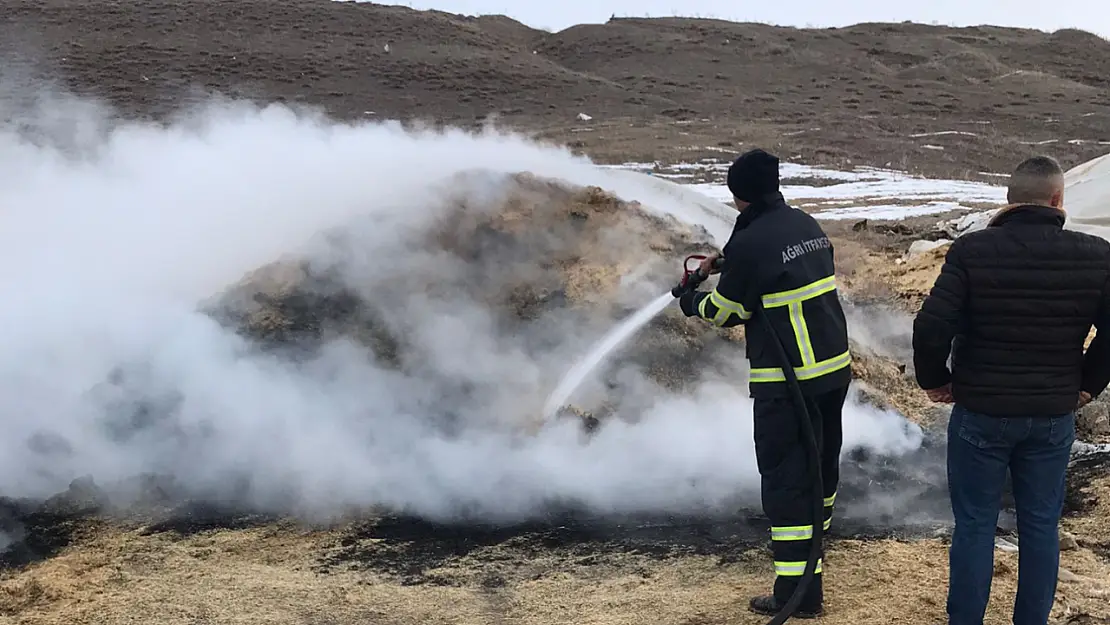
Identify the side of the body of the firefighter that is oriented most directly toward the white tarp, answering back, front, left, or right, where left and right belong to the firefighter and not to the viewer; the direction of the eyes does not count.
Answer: right

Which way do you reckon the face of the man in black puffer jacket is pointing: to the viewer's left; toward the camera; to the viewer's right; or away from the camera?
away from the camera

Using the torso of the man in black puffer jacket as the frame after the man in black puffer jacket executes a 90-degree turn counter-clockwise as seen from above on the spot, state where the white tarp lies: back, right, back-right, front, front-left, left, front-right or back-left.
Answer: right

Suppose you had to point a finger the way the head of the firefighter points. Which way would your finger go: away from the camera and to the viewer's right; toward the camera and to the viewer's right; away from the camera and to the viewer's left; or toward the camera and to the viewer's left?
away from the camera and to the viewer's left

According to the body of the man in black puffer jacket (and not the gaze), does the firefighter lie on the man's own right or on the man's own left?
on the man's own left

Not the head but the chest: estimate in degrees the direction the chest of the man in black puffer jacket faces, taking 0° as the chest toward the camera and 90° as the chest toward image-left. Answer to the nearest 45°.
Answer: approximately 180°

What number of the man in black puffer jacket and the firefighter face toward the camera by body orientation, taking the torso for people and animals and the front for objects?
0

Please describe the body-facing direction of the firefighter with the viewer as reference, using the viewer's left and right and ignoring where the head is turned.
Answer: facing away from the viewer and to the left of the viewer
